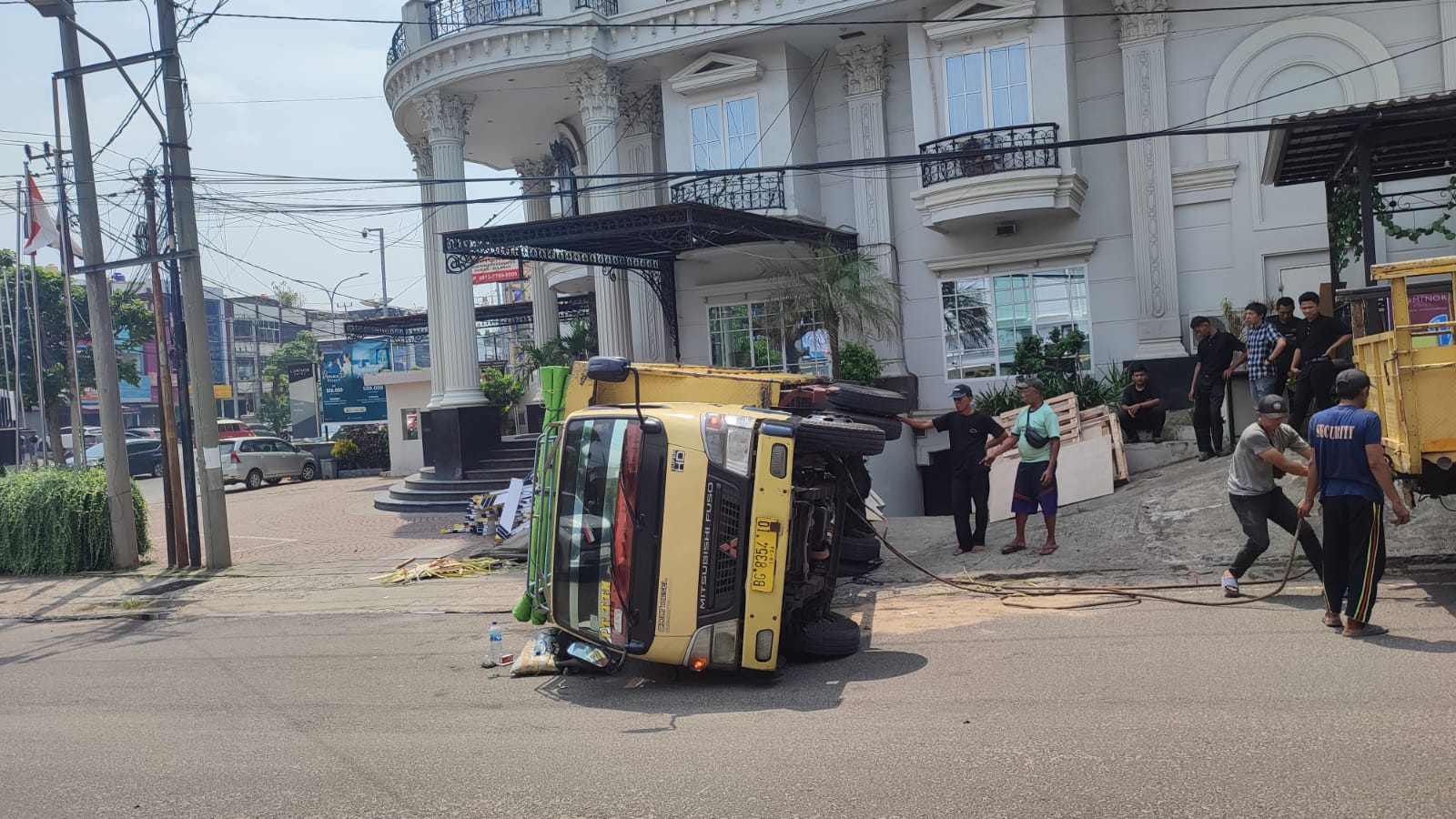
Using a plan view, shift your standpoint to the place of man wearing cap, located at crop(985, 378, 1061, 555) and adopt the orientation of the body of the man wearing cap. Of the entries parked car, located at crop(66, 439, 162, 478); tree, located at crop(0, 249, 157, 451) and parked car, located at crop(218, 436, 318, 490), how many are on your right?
3

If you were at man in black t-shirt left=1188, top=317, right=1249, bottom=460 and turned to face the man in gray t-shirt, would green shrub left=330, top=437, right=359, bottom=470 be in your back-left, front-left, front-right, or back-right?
back-right

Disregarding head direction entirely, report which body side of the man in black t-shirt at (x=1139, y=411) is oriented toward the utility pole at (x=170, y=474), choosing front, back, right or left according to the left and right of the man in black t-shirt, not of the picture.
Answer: right

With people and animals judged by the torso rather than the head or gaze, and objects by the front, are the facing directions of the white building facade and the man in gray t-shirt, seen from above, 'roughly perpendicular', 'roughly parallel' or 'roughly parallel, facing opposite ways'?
roughly perpendicular

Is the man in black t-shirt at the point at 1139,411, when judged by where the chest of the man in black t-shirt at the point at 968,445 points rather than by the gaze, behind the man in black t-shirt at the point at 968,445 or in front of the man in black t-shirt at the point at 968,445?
behind
